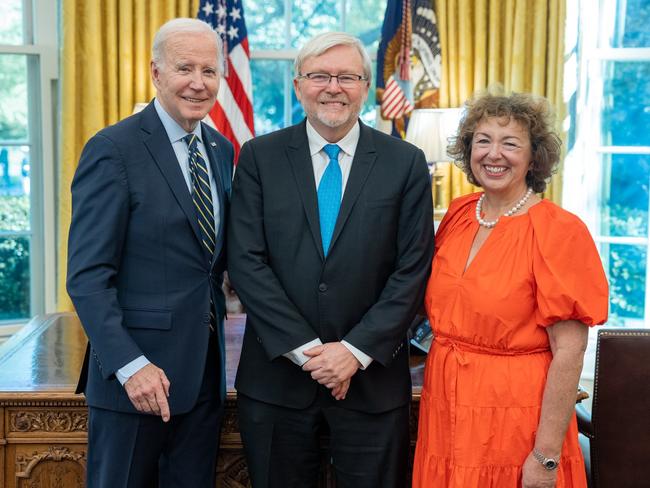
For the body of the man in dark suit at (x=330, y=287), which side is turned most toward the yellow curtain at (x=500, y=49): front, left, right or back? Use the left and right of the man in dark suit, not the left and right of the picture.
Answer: back

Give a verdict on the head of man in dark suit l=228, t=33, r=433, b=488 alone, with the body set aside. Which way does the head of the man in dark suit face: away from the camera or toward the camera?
toward the camera

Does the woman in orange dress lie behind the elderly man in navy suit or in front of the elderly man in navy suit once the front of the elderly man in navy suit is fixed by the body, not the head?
in front

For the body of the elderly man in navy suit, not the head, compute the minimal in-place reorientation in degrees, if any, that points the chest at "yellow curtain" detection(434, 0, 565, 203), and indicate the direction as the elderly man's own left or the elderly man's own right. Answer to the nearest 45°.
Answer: approximately 90° to the elderly man's own left

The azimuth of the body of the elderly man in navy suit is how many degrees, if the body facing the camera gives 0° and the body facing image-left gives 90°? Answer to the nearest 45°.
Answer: approximately 315°

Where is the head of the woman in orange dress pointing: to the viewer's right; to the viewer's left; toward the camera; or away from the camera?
toward the camera

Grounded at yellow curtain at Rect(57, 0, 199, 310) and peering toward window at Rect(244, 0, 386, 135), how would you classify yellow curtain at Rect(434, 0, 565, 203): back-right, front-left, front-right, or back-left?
front-right

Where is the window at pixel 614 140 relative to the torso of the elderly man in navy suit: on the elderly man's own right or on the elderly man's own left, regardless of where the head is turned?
on the elderly man's own left

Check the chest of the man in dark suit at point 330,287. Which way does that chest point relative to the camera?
toward the camera
